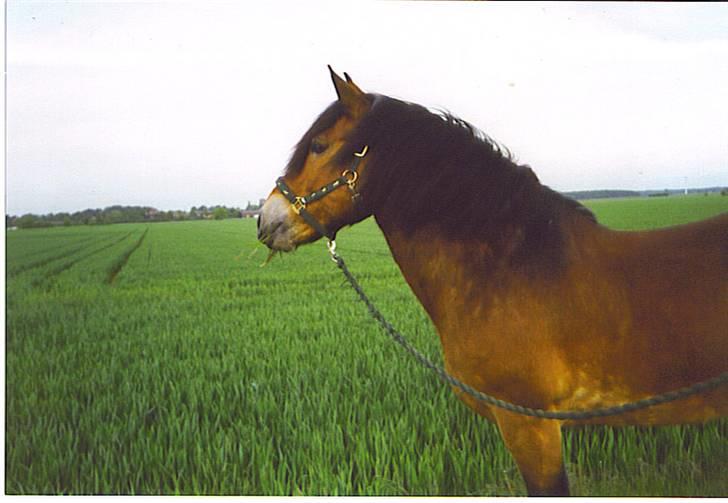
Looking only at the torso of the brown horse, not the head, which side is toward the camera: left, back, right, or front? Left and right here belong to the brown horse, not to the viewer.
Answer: left
